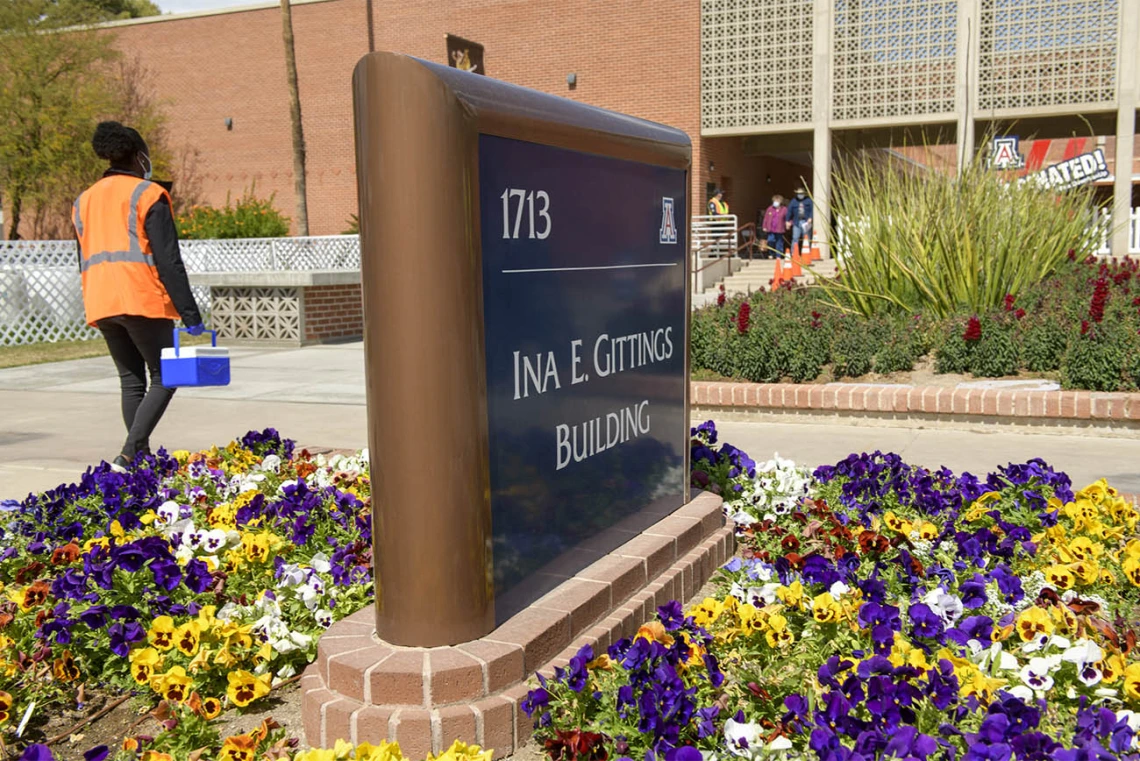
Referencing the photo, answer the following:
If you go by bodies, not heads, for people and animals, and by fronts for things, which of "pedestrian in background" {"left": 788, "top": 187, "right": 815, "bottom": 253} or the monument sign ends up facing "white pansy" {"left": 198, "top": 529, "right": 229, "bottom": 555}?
the pedestrian in background

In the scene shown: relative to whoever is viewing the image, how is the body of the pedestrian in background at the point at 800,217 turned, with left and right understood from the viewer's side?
facing the viewer

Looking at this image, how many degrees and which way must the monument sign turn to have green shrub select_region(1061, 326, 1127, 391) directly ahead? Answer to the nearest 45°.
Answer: approximately 90° to its left

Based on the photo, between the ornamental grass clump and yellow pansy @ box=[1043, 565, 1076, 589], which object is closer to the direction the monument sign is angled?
the yellow pansy

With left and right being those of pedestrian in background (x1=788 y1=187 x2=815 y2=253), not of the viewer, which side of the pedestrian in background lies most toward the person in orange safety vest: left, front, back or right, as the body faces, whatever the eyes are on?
front

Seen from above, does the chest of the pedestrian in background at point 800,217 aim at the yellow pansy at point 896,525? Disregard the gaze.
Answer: yes

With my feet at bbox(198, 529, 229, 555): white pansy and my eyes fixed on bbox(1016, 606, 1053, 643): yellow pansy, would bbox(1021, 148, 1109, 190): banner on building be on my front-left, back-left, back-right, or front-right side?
front-left

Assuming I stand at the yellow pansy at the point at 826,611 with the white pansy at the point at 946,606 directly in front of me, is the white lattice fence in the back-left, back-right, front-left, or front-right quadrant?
back-left

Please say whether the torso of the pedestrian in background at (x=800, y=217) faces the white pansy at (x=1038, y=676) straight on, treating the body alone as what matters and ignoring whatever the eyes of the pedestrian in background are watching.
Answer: yes

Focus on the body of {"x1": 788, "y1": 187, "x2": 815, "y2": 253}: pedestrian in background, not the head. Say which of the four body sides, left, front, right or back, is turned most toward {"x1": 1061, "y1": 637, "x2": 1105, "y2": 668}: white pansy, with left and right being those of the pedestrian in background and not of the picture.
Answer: front

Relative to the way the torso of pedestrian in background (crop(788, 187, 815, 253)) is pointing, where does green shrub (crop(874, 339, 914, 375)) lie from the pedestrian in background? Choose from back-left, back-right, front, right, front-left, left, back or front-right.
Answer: front

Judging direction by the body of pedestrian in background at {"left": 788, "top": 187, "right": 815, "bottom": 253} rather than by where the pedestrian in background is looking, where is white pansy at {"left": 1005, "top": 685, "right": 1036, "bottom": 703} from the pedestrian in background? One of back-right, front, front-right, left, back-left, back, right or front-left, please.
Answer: front

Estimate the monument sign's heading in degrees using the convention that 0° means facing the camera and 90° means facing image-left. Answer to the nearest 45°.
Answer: approximately 315°

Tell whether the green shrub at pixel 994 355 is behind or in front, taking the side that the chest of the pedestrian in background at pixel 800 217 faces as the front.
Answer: in front

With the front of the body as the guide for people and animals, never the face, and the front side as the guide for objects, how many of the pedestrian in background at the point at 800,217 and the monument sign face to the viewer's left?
0
